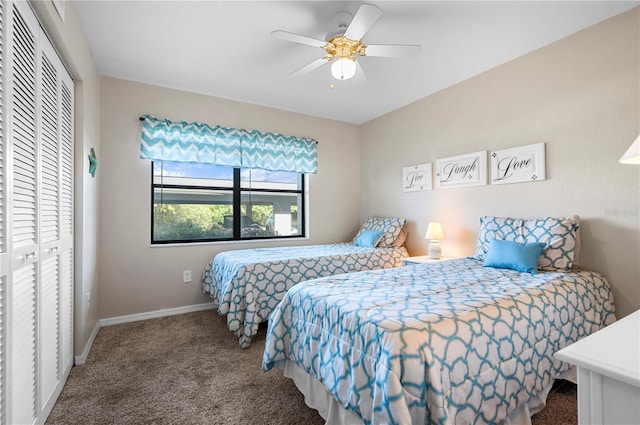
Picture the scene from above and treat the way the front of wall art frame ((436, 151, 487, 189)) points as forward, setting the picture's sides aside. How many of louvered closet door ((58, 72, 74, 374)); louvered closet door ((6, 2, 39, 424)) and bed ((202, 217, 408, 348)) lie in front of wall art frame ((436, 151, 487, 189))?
3

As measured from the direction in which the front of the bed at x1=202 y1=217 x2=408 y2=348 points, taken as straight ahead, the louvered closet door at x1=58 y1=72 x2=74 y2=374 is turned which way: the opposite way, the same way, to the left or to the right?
the opposite way

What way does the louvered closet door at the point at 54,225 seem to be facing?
to the viewer's right

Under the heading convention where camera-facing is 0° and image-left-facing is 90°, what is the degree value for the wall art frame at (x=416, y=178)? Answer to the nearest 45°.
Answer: approximately 45°

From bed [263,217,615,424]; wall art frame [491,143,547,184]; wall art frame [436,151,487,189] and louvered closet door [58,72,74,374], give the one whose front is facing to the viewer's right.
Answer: the louvered closet door

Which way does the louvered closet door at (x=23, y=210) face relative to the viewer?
to the viewer's right

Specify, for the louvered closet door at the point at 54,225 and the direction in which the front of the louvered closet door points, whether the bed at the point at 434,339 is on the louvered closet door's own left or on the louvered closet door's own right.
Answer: on the louvered closet door's own right

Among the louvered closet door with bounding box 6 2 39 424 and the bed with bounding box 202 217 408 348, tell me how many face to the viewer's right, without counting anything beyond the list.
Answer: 1

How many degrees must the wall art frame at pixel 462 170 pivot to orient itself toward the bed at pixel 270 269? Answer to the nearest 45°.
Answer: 0° — it already faces it
